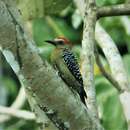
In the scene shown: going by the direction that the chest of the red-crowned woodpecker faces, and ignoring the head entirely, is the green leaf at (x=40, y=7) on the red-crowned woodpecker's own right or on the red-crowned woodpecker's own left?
on the red-crowned woodpecker's own right

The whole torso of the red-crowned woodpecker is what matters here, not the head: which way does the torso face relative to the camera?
to the viewer's left
